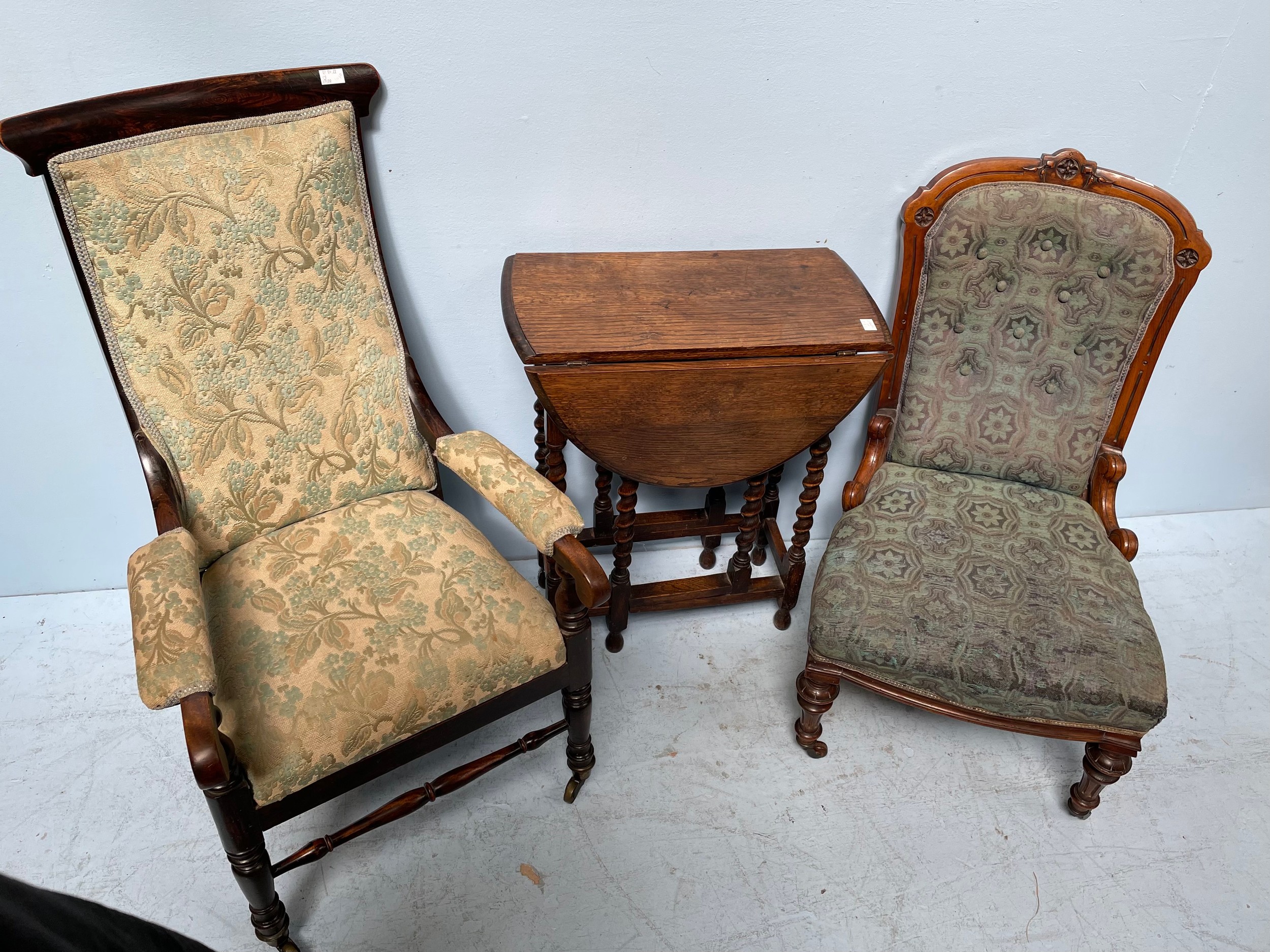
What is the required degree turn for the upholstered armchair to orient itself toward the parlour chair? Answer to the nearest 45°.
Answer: approximately 45° to its left

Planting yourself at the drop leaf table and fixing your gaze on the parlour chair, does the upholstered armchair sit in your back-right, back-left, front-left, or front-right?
back-right

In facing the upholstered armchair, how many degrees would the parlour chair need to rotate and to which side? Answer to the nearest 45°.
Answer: approximately 45° to its right

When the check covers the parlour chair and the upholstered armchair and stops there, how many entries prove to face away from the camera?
0

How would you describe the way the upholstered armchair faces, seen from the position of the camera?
facing the viewer and to the right of the viewer

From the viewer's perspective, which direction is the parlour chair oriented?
toward the camera
